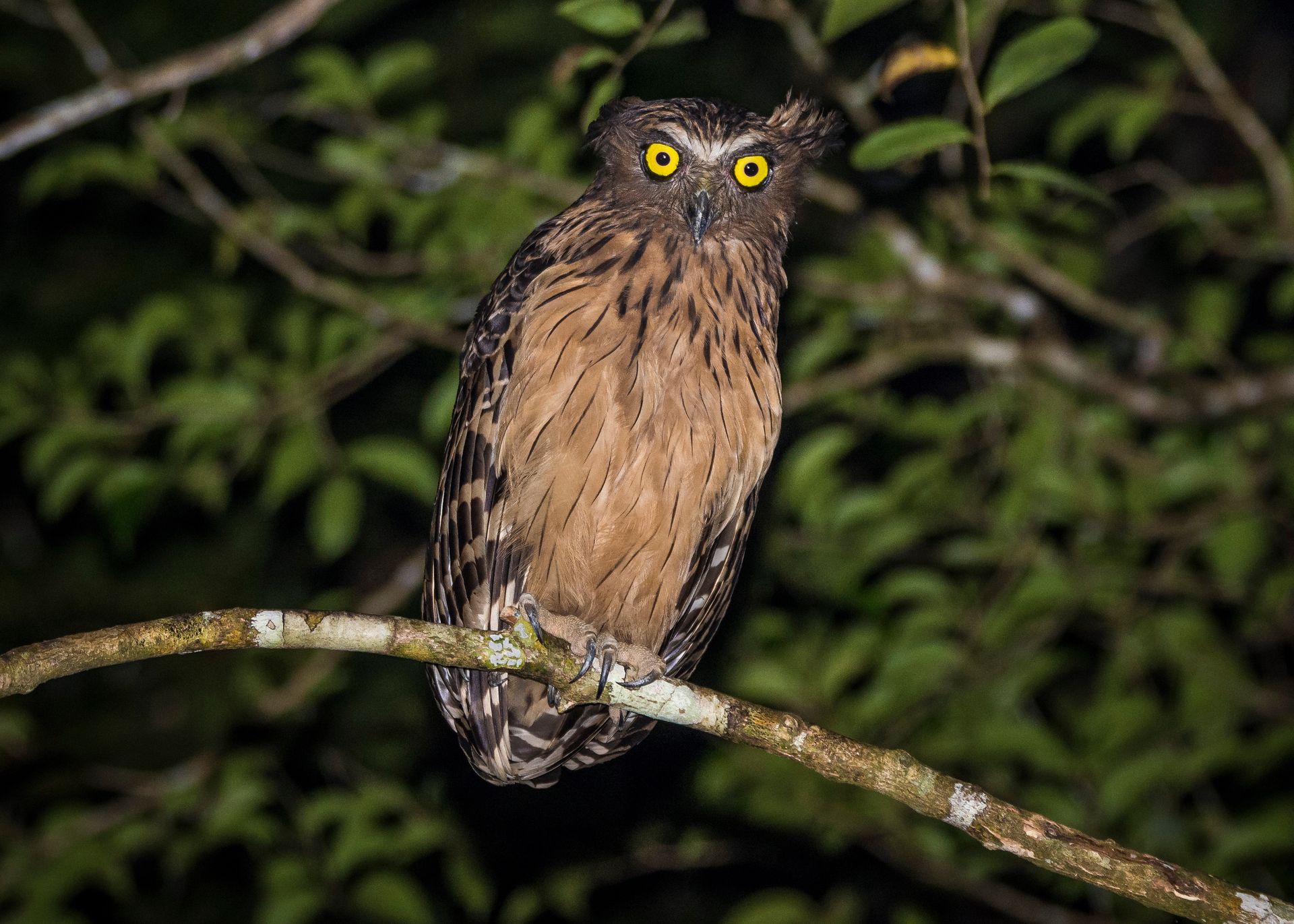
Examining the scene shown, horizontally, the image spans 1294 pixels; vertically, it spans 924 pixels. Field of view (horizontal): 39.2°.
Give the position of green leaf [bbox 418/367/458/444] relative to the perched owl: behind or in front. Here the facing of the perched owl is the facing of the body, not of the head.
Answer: behind

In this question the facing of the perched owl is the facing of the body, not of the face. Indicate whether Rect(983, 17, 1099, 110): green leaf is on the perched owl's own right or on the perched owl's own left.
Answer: on the perched owl's own left

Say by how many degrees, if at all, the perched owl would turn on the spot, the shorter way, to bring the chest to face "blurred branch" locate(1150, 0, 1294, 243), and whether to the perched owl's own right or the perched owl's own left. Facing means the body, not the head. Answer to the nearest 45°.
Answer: approximately 135° to the perched owl's own left

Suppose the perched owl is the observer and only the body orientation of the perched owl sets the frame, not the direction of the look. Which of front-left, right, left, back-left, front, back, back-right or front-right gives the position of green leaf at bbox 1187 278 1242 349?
back-left

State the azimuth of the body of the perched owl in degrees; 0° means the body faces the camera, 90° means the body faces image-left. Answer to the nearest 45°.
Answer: approximately 0°

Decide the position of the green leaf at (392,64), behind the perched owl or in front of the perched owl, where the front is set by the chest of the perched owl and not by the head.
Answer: behind

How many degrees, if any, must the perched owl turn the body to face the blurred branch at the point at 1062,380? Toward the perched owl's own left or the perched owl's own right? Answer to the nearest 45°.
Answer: approximately 135° to the perched owl's own left
